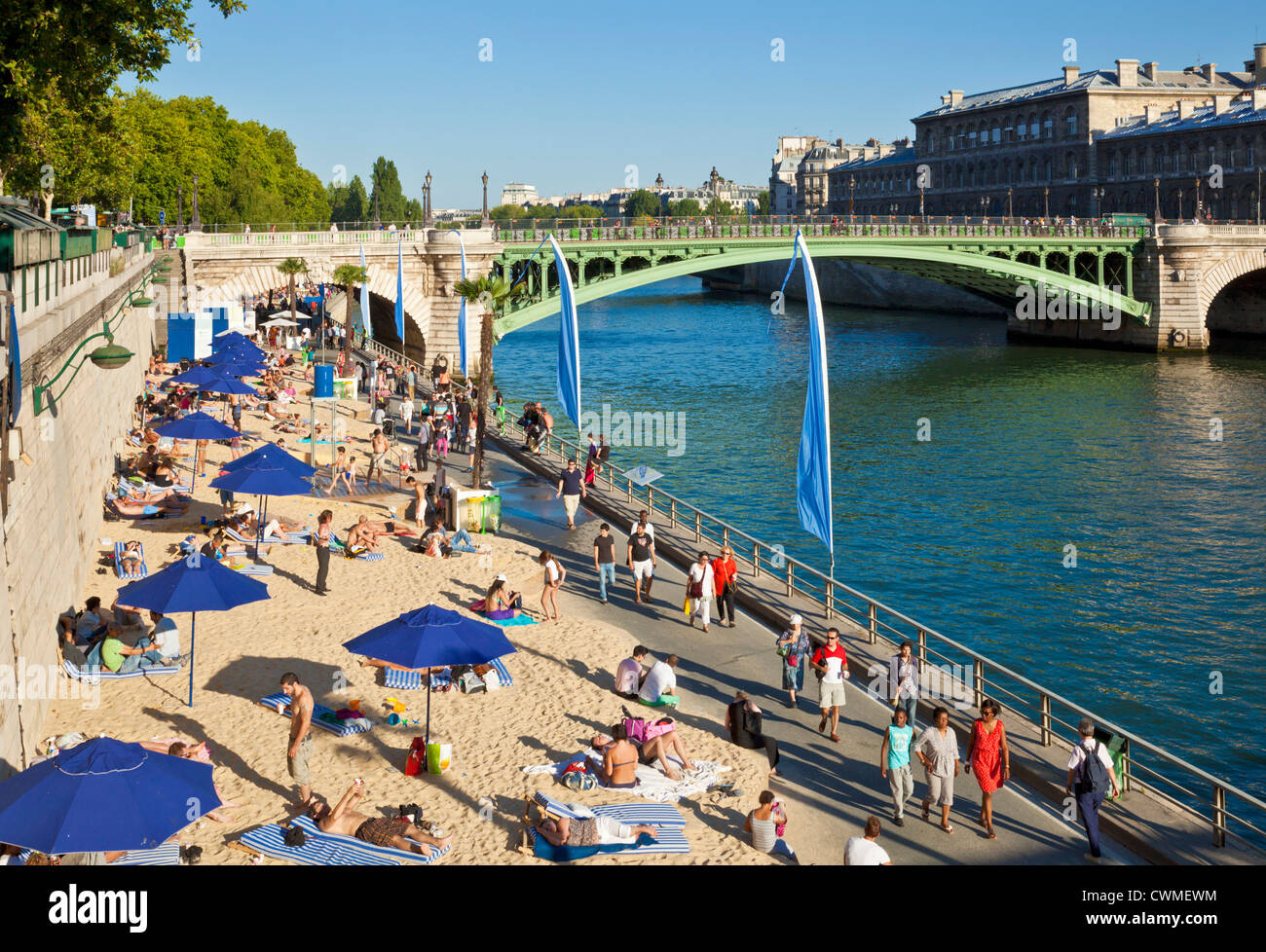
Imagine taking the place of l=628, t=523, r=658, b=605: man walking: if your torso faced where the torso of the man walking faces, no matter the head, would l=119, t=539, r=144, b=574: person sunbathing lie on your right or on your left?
on your right

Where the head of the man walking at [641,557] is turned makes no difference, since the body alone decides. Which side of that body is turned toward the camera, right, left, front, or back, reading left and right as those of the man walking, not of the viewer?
front

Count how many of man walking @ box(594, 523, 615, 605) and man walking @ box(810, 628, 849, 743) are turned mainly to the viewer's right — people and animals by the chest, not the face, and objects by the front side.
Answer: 0

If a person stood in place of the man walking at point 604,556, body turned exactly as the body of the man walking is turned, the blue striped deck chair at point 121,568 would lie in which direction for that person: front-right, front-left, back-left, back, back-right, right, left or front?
right

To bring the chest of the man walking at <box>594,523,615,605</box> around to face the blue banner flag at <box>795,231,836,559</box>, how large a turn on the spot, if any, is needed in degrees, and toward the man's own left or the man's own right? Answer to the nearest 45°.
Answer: approximately 45° to the man's own left

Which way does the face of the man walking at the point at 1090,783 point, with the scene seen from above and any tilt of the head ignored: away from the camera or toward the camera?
away from the camera

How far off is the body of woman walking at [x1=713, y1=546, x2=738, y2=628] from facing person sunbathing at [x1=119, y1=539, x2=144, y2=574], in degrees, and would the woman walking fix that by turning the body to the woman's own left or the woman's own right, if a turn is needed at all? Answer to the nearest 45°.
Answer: approximately 90° to the woman's own right

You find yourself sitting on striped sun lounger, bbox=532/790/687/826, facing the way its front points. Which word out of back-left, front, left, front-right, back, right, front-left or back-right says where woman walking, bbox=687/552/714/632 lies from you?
left

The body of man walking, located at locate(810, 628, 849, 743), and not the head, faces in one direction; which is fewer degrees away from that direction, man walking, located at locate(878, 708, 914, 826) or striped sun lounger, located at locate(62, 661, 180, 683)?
the man walking

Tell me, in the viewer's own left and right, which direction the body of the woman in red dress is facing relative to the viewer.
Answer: facing the viewer

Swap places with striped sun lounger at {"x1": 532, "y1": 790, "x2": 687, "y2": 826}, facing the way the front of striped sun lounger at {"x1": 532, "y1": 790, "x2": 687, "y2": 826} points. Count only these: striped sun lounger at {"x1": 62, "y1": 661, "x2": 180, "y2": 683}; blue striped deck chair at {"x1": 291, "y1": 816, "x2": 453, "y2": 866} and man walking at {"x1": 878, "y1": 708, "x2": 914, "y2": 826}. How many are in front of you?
1
